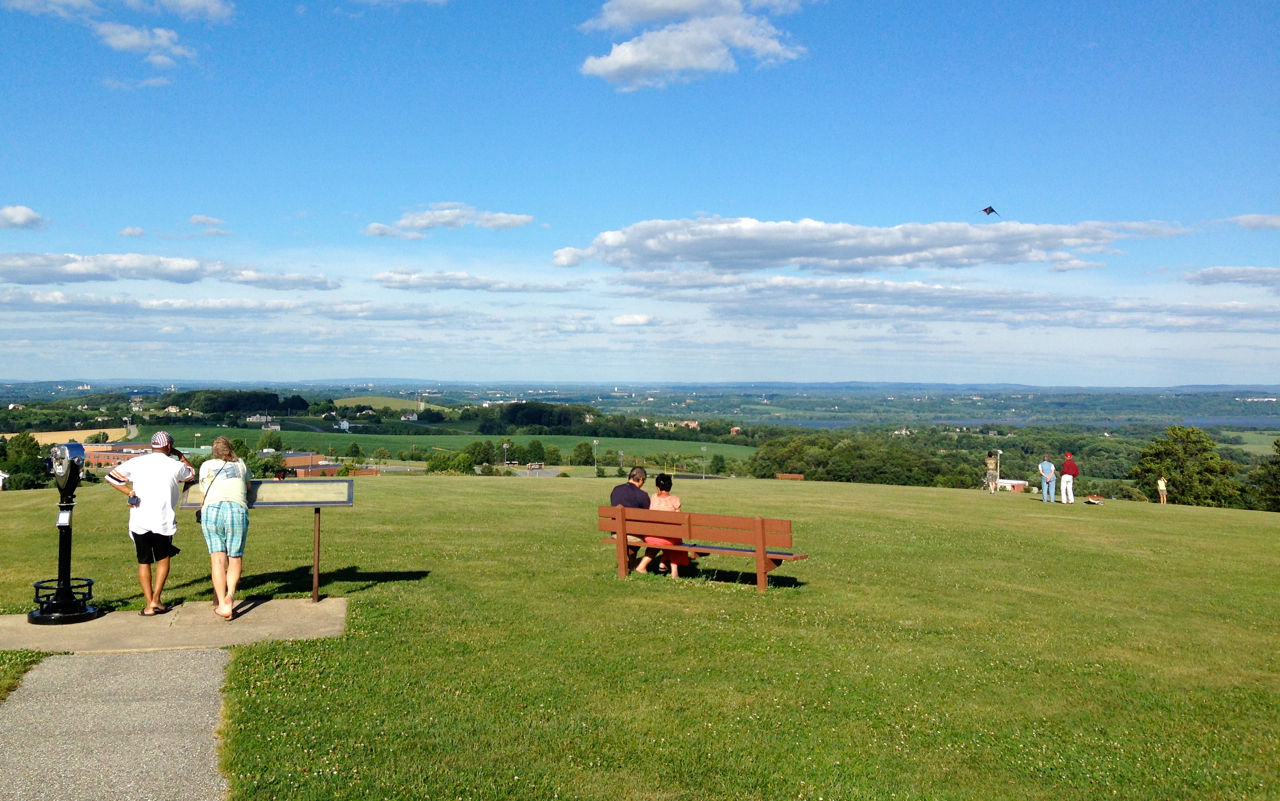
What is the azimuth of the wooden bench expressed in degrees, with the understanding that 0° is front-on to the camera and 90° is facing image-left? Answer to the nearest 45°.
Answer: approximately 225°

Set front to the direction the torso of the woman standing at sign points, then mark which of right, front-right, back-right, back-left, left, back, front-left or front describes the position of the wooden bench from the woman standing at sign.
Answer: right

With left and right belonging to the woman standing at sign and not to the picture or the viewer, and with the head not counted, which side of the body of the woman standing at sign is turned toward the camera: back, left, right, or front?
back

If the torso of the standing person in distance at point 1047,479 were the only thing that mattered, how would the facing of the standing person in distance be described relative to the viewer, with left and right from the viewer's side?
facing away from the viewer

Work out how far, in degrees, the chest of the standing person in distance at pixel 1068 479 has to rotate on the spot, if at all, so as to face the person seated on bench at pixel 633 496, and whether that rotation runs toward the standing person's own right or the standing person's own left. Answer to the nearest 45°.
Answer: approximately 180°

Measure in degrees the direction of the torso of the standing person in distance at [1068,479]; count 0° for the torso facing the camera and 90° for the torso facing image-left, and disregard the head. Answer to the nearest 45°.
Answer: approximately 180°

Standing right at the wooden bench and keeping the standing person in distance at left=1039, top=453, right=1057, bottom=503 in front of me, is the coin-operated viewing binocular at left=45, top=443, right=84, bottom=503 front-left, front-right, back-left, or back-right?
back-left

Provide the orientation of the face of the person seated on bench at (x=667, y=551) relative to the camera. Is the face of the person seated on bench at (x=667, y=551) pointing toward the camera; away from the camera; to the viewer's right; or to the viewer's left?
away from the camera

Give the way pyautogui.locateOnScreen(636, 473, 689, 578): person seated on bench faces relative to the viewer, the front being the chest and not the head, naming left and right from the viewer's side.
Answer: facing away from the viewer

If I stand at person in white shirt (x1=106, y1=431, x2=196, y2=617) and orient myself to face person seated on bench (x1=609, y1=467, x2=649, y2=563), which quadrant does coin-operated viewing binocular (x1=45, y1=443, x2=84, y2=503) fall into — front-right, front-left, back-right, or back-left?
back-left

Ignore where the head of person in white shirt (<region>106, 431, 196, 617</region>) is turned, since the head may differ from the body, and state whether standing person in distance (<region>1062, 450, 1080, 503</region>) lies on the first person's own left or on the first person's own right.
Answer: on the first person's own right
